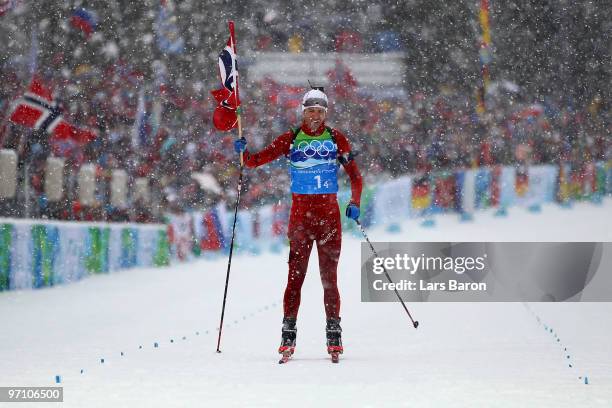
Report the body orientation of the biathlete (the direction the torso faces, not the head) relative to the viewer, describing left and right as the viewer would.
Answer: facing the viewer

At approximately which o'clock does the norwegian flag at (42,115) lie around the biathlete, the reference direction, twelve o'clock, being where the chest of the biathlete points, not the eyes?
The norwegian flag is roughly at 5 o'clock from the biathlete.
